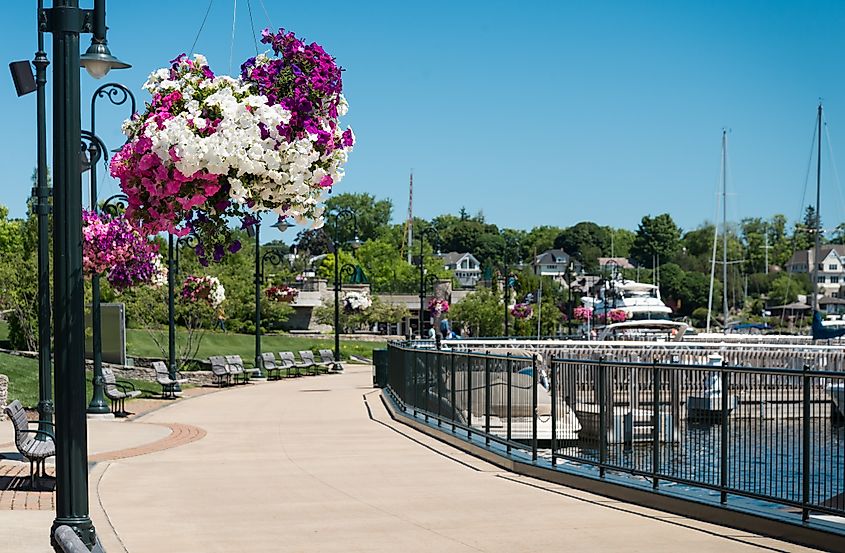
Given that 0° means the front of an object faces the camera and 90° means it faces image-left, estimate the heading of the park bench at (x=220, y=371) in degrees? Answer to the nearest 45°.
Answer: approximately 315°

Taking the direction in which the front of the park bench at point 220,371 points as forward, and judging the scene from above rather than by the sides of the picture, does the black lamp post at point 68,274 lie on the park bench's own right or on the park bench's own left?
on the park bench's own right

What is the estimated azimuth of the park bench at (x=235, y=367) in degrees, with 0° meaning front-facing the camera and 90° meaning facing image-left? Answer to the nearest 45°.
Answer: approximately 315°

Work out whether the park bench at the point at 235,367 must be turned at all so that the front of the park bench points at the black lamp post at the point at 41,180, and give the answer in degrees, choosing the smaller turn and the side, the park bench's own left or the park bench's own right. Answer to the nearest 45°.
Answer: approximately 45° to the park bench's own right

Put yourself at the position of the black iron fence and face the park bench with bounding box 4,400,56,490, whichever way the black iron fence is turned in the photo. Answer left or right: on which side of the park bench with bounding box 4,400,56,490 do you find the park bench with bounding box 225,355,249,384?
right
